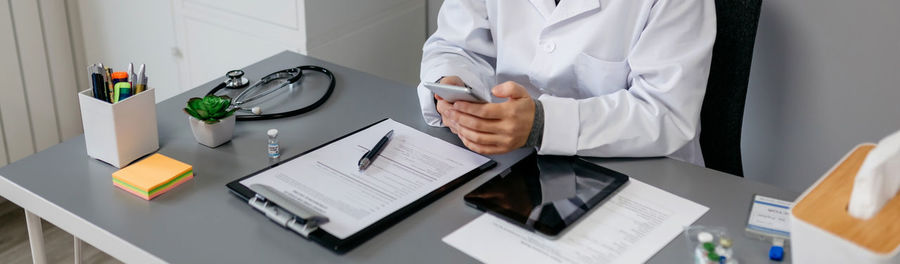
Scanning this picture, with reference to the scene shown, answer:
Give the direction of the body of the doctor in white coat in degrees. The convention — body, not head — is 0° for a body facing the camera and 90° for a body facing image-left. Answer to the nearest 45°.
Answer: approximately 45°

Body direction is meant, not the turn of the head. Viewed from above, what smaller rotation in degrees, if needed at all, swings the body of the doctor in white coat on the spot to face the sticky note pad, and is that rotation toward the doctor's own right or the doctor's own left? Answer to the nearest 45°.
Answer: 0° — they already face it

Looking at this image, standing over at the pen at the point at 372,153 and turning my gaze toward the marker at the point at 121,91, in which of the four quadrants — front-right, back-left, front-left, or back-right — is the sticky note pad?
front-left

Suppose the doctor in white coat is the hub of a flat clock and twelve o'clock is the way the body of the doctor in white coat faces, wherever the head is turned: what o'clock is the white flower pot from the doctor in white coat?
The white flower pot is roughly at 1 o'clock from the doctor in white coat.

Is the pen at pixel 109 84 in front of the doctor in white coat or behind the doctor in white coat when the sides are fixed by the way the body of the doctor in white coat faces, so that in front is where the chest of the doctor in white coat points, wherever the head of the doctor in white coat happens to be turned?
in front

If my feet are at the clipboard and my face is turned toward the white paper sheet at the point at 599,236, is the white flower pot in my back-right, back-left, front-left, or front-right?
back-left

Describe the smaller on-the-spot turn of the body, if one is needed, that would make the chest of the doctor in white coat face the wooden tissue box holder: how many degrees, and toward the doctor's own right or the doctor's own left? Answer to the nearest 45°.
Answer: approximately 90° to the doctor's own left
